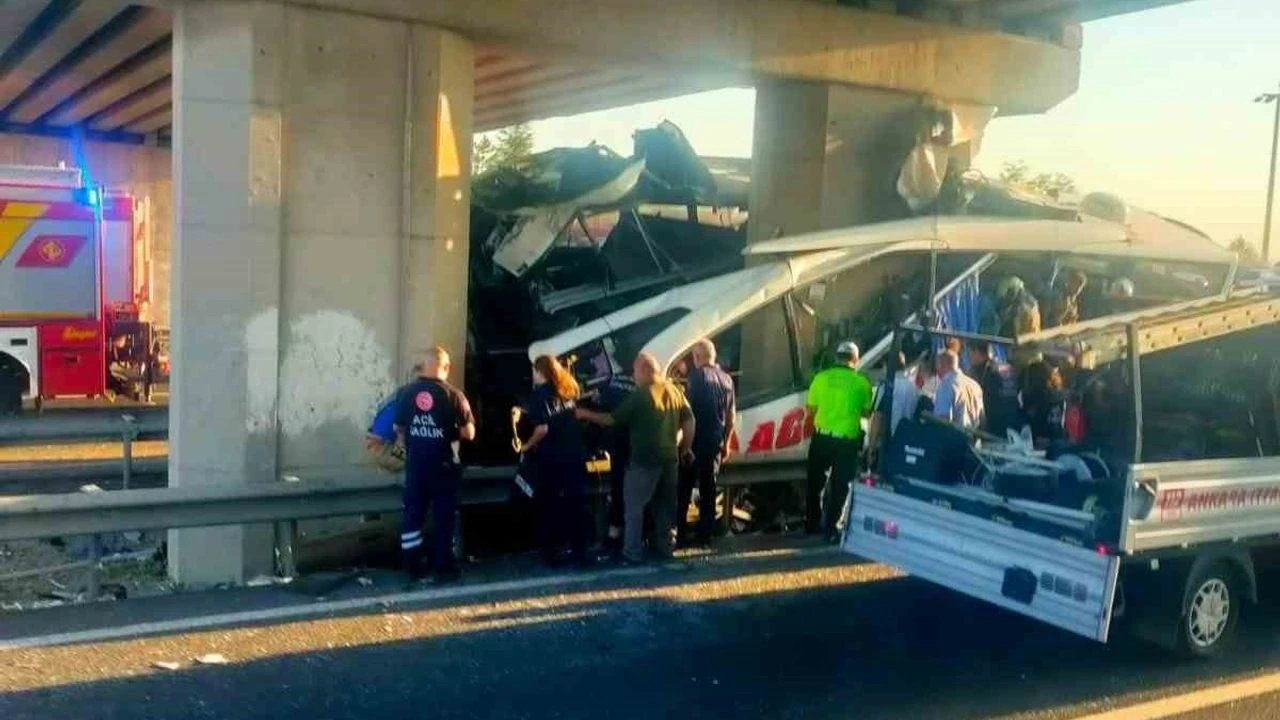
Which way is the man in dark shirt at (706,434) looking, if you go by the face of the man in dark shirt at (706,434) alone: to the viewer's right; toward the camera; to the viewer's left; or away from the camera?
away from the camera

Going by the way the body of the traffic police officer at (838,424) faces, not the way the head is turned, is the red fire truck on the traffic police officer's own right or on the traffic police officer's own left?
on the traffic police officer's own left

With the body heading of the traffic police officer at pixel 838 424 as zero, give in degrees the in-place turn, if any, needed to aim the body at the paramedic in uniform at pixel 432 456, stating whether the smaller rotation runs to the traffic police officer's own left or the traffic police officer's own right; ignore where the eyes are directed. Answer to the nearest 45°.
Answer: approximately 135° to the traffic police officer's own left

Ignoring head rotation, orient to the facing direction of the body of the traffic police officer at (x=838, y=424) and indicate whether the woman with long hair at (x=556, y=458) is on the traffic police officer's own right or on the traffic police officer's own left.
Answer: on the traffic police officer's own left

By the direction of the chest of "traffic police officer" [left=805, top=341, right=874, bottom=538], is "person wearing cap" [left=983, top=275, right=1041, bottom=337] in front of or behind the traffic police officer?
in front

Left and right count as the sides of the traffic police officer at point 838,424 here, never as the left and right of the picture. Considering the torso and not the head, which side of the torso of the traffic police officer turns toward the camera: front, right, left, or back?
back

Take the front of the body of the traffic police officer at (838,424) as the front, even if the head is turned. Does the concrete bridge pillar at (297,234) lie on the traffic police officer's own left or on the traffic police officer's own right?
on the traffic police officer's own left
